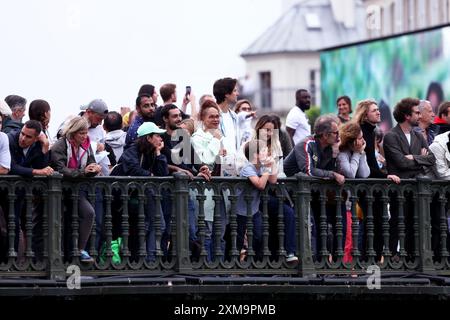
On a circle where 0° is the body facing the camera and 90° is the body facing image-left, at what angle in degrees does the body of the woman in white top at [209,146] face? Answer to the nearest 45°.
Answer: approximately 315°

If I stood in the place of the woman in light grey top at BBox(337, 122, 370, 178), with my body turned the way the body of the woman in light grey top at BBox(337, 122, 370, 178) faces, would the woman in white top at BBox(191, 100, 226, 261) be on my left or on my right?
on my right

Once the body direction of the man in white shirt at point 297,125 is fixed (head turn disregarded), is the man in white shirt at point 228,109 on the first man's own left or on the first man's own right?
on the first man's own right

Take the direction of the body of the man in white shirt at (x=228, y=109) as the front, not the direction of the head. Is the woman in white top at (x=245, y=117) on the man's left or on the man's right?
on the man's left

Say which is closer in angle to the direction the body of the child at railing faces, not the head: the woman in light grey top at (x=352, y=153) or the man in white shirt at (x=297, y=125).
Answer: the woman in light grey top
